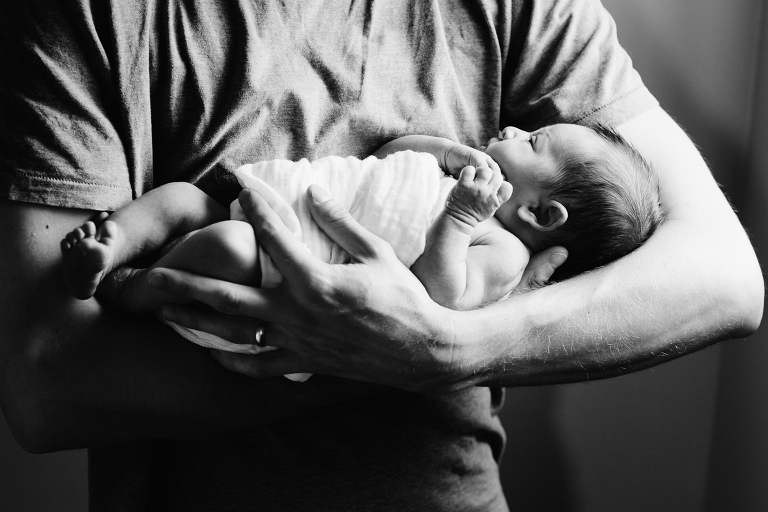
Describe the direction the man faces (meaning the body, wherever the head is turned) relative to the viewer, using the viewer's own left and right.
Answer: facing the viewer
